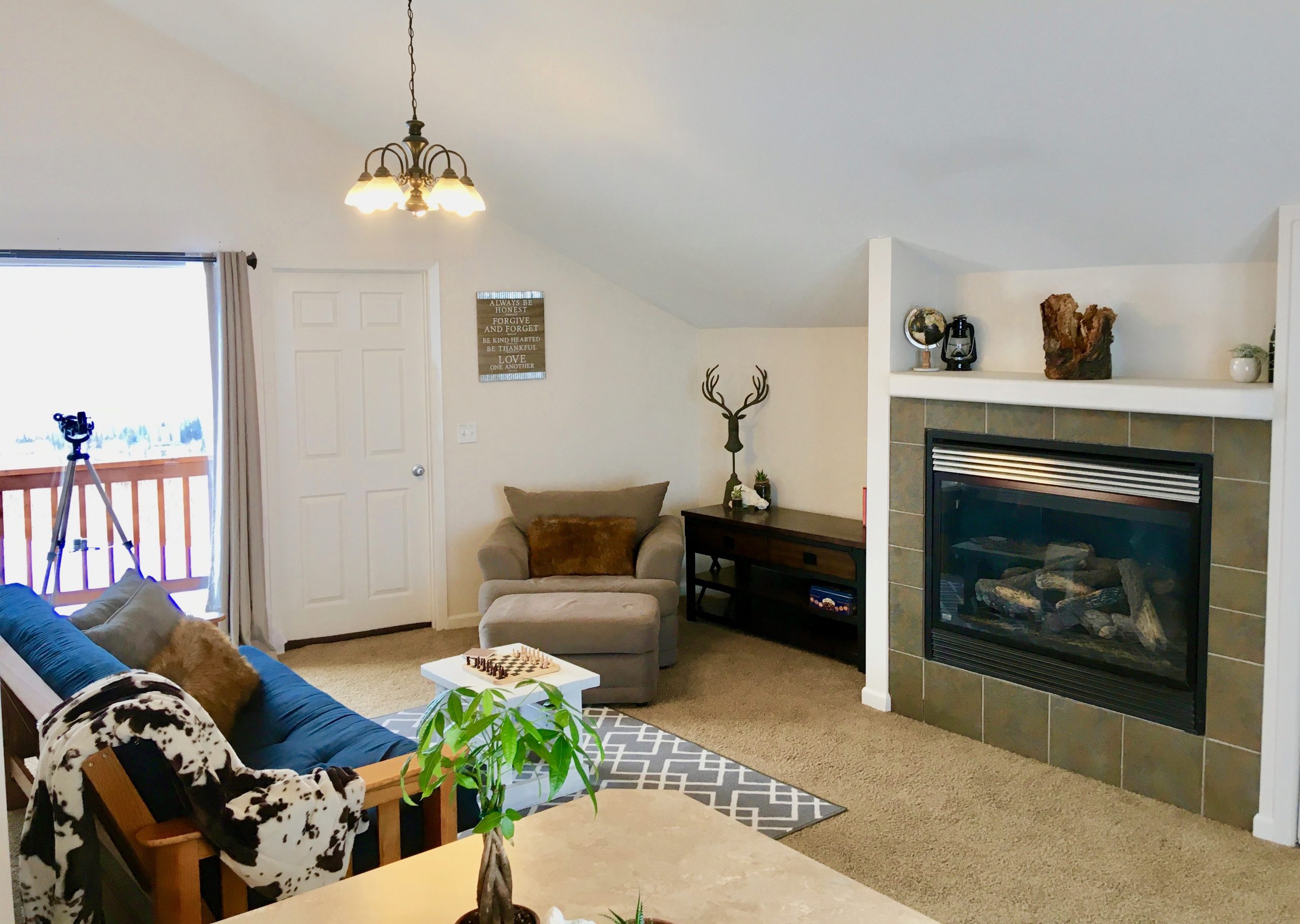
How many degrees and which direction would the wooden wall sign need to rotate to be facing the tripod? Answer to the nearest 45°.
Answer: approximately 90° to its right

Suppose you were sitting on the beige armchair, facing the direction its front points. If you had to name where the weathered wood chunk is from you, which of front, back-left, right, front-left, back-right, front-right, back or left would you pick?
front-left

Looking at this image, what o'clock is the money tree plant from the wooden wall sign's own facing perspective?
The money tree plant is roughly at 12 o'clock from the wooden wall sign.

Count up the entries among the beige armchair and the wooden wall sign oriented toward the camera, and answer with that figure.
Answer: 2

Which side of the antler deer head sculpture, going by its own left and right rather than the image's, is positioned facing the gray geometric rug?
front

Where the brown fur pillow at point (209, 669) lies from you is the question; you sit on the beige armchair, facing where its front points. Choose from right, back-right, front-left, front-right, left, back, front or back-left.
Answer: front-right

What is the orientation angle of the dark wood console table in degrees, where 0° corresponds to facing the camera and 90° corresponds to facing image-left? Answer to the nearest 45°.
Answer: approximately 45°

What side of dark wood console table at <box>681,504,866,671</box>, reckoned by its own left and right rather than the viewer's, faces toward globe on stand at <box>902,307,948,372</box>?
left

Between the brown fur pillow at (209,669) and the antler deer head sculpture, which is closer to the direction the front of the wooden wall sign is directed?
the brown fur pillow

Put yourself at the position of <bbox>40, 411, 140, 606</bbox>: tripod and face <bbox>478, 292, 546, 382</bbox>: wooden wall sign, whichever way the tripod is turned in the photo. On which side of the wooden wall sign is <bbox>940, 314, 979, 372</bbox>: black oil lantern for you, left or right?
right

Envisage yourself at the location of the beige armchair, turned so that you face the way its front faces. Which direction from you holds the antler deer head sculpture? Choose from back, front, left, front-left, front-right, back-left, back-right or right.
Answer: back-left

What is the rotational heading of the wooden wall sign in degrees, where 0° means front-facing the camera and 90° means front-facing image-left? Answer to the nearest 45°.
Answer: approximately 0°

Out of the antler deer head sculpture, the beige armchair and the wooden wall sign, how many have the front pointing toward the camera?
3

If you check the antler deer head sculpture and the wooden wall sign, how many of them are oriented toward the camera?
2
